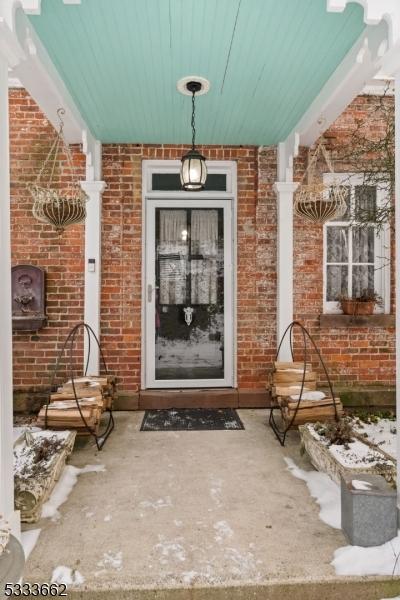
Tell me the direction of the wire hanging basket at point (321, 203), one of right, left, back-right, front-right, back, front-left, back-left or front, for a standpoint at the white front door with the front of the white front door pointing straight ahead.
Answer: front-left

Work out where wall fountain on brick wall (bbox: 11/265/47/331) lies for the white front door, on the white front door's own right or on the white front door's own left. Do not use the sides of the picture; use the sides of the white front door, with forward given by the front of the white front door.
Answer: on the white front door's own right

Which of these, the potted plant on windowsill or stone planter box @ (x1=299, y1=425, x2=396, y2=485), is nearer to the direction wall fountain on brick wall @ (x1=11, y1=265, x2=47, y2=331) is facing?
the stone planter box

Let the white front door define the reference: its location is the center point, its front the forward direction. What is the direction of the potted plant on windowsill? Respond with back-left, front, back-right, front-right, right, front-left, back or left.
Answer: left

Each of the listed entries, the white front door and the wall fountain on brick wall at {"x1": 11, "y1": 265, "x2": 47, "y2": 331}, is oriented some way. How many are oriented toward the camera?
2

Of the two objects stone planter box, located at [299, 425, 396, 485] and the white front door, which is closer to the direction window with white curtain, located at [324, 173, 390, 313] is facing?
the stone planter box

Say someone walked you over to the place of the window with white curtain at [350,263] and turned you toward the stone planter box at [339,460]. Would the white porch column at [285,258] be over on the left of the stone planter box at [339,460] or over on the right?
right

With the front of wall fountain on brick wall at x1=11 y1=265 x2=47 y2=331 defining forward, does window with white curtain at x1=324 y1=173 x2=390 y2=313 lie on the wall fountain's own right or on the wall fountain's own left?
on the wall fountain's own left

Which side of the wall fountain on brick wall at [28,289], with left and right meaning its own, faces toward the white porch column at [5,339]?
front

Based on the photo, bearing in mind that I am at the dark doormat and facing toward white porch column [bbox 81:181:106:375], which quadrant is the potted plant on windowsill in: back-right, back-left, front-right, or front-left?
back-right

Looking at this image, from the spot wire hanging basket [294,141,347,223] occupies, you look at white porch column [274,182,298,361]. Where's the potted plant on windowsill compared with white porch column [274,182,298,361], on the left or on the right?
right

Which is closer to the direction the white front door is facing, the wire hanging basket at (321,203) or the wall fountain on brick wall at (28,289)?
the wire hanging basket

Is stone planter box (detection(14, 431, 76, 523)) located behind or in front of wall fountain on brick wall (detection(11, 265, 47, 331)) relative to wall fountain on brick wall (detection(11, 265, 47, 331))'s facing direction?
in front

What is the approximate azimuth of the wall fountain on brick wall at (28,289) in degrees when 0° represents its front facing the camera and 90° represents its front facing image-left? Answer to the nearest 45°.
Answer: approximately 0°
